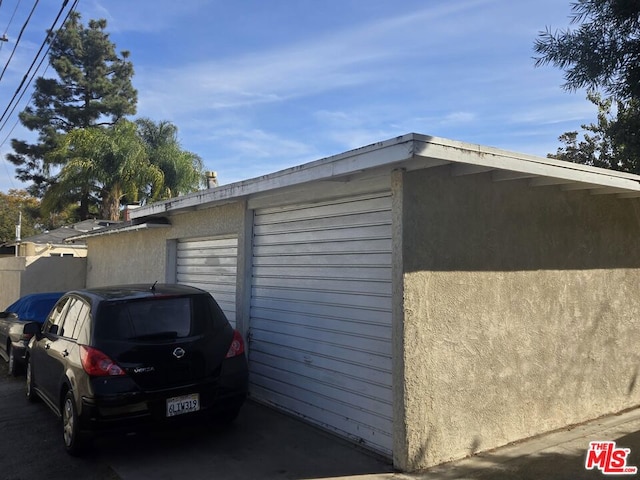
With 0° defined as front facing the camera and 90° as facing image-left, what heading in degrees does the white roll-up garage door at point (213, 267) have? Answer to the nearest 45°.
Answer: approximately 45°

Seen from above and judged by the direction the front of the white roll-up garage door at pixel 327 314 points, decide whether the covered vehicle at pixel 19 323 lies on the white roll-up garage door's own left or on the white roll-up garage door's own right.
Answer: on the white roll-up garage door's own right

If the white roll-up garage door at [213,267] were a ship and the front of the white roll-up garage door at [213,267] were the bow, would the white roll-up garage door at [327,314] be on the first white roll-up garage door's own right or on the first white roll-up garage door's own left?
on the first white roll-up garage door's own left

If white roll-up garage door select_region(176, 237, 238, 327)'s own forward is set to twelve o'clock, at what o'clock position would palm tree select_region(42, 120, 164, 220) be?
The palm tree is roughly at 4 o'clock from the white roll-up garage door.

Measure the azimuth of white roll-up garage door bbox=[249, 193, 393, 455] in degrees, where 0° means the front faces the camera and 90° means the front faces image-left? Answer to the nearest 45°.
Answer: approximately 45°

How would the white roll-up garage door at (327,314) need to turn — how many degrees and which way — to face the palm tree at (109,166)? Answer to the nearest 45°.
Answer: approximately 90° to its right

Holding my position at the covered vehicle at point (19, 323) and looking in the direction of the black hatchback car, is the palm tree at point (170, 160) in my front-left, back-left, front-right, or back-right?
back-left

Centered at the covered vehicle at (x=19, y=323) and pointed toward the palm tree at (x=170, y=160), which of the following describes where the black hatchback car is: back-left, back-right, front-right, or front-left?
back-right

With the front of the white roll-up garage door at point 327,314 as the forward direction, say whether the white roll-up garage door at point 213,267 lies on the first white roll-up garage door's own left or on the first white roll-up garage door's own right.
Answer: on the first white roll-up garage door's own right

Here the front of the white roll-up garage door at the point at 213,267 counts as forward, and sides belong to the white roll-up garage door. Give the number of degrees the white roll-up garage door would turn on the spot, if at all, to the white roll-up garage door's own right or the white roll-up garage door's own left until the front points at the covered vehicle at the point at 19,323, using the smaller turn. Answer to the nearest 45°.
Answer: approximately 90° to the white roll-up garage door's own right
